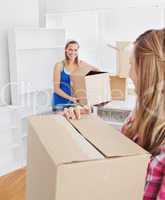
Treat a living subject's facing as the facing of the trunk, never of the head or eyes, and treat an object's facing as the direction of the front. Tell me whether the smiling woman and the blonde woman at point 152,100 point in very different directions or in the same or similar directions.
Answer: very different directions

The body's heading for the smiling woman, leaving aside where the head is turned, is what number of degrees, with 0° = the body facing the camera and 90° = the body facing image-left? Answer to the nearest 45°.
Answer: approximately 315°

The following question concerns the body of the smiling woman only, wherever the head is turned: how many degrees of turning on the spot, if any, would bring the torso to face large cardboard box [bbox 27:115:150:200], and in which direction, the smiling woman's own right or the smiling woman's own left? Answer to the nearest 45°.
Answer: approximately 45° to the smiling woman's own right

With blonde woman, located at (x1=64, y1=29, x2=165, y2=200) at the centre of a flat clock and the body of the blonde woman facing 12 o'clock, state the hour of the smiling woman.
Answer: The smiling woman is roughly at 1 o'clock from the blonde woman.

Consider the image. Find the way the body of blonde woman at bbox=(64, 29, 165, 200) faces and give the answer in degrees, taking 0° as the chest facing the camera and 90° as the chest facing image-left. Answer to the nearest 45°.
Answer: approximately 135°

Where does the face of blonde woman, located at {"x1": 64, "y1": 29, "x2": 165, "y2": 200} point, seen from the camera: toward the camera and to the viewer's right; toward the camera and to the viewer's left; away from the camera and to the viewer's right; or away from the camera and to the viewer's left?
away from the camera and to the viewer's left
